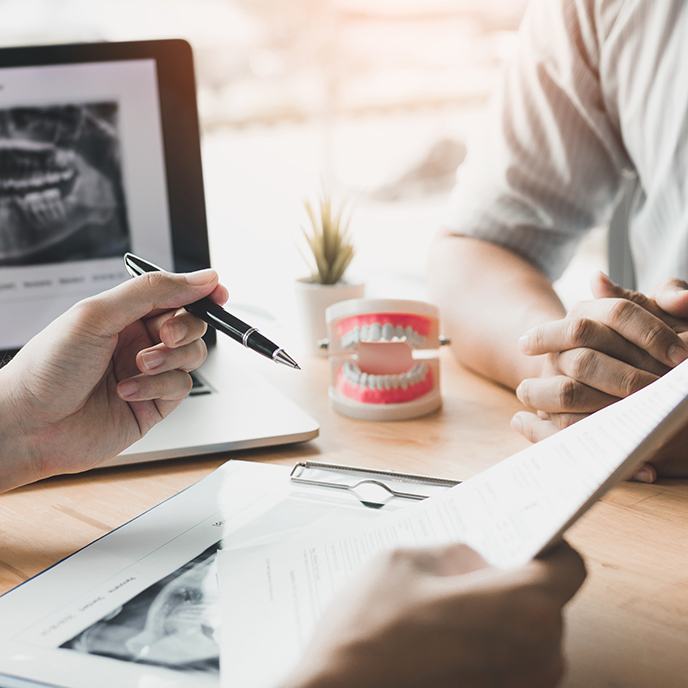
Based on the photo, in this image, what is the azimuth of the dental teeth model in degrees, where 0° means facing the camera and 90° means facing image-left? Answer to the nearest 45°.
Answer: approximately 0°
